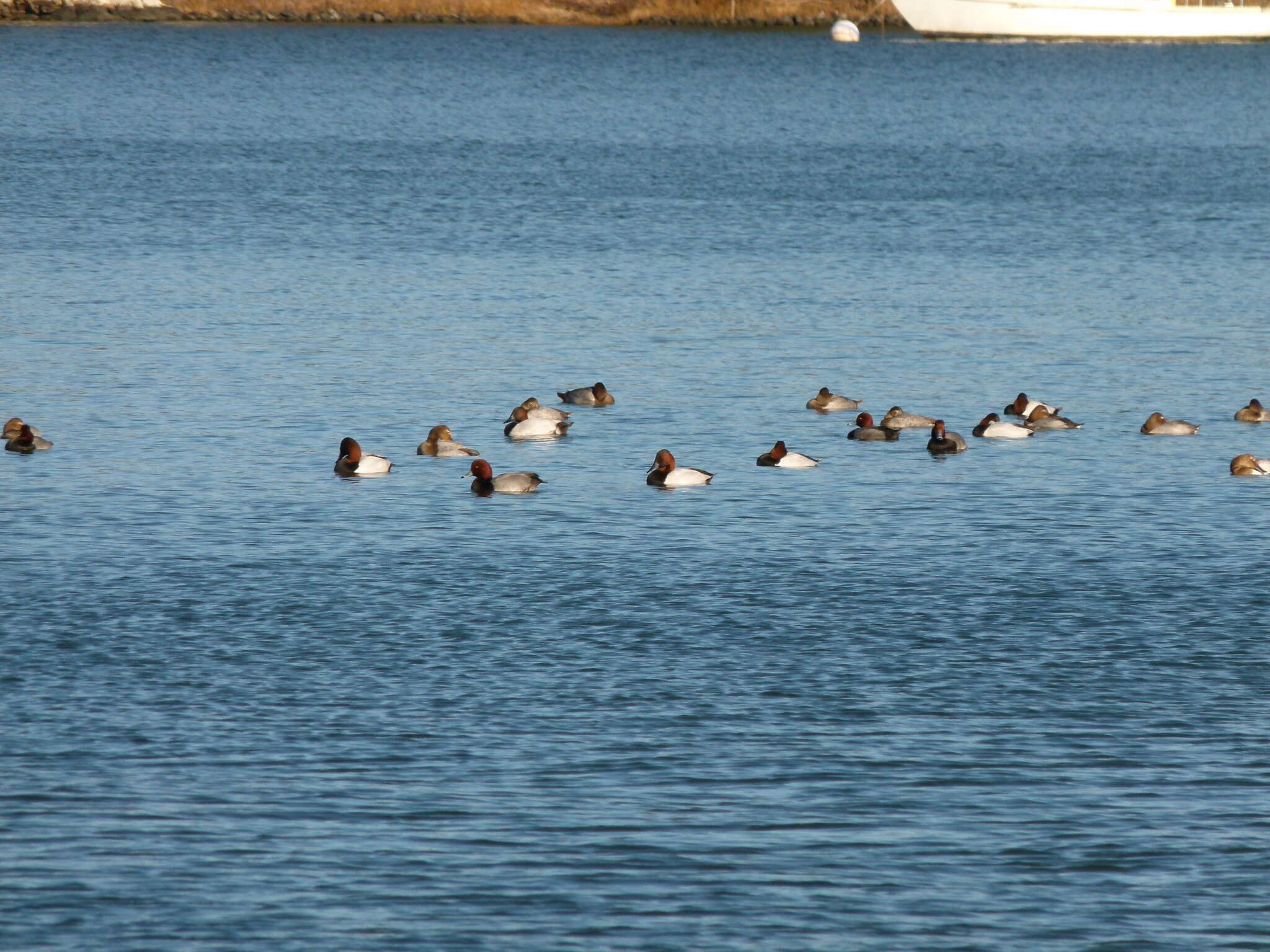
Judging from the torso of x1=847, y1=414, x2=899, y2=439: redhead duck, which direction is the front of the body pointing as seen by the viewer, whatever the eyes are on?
to the viewer's left

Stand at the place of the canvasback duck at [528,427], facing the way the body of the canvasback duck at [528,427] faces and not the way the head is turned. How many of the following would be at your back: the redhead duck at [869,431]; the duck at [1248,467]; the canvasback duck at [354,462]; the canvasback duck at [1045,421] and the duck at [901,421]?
4

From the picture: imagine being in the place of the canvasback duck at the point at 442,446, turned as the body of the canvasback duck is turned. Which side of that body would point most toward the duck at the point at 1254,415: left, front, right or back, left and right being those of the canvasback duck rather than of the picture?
back

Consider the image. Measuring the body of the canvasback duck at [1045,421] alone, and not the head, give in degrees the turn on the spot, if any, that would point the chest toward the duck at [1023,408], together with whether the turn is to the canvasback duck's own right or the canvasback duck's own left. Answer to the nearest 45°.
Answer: approximately 45° to the canvasback duck's own right

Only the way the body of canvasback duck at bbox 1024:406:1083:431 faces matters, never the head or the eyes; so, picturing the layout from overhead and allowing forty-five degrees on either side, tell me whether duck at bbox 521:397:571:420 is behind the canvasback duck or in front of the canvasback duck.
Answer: in front

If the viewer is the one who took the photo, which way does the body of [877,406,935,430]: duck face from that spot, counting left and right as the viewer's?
facing to the left of the viewer

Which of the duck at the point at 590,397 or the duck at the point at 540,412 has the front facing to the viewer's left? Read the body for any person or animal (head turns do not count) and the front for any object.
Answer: the duck at the point at 540,412

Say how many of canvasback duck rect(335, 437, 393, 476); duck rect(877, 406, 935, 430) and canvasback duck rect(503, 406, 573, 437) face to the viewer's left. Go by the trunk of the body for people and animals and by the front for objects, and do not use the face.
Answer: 3

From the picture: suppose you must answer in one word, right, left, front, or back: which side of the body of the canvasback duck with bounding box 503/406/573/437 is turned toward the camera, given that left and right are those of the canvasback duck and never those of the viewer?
left

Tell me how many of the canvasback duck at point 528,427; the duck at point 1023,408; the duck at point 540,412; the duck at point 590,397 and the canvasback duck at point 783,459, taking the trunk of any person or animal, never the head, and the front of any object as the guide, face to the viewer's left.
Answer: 4

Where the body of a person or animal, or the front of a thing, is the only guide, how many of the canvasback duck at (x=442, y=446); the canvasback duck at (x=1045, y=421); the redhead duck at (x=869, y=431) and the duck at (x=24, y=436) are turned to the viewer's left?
4

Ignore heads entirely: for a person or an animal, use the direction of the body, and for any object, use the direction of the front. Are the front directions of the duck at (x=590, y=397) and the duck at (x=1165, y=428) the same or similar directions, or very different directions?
very different directions

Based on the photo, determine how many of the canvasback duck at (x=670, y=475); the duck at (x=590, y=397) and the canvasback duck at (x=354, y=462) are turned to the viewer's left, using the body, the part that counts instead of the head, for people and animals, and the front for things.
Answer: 2

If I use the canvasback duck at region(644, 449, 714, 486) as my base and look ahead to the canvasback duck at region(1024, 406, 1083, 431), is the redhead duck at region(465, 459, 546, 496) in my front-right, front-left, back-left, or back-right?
back-left

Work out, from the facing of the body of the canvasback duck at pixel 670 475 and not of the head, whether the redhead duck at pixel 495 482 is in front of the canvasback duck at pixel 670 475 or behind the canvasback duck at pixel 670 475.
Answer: in front

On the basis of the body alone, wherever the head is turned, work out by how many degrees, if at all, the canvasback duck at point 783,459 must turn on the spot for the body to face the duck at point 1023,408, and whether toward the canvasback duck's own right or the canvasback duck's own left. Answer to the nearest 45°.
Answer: approximately 135° to the canvasback duck's own right

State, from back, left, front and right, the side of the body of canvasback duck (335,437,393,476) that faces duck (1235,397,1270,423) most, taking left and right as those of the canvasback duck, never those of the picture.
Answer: back

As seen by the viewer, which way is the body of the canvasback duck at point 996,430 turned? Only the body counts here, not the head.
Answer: to the viewer's left

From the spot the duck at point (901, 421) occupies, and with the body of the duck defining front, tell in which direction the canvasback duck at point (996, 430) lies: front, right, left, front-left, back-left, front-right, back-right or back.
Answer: back

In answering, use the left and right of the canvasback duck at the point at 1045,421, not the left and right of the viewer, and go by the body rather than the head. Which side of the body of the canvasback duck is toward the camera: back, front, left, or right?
left
